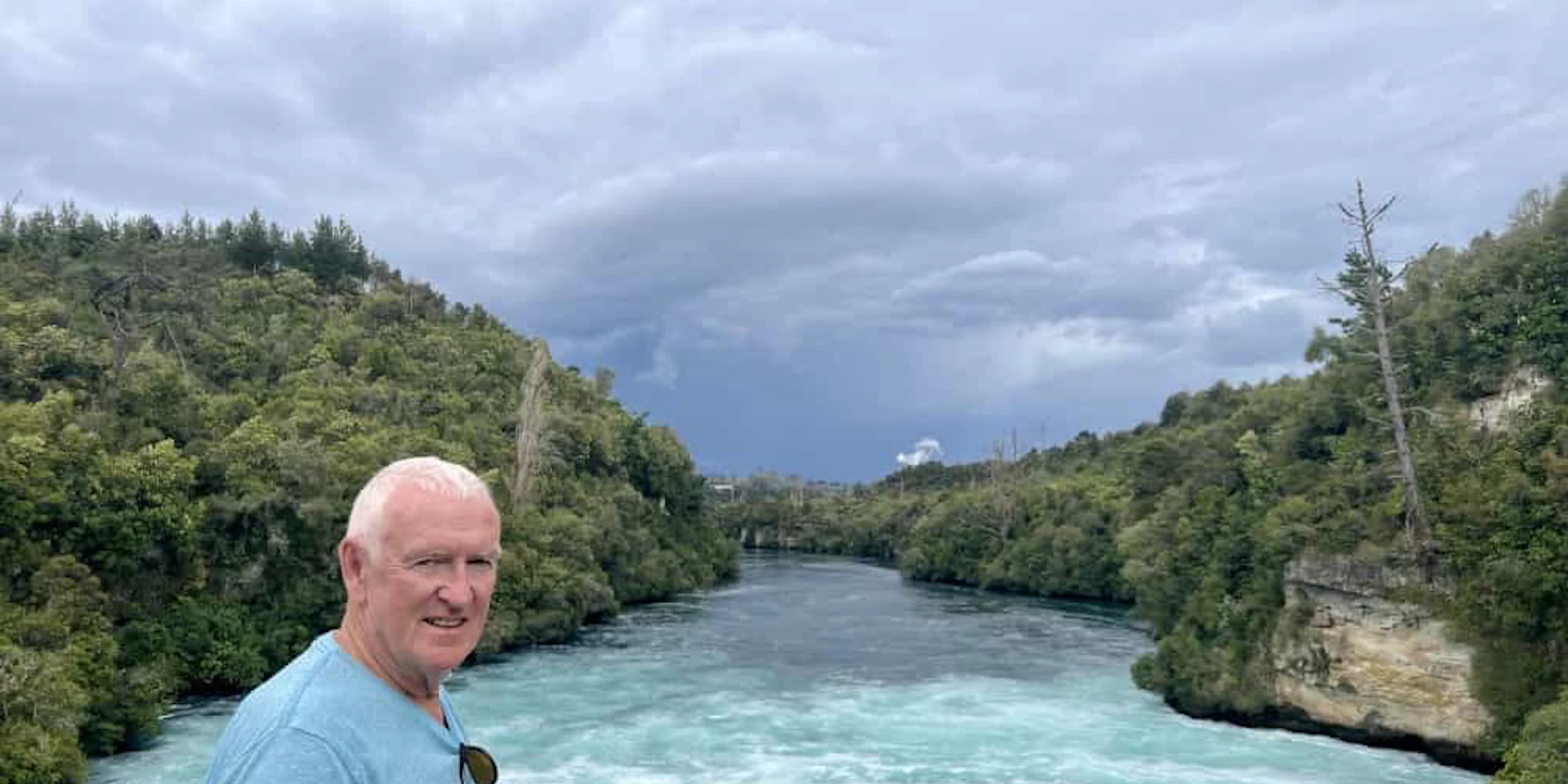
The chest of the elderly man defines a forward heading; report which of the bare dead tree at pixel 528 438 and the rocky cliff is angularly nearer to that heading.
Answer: the rocky cliff

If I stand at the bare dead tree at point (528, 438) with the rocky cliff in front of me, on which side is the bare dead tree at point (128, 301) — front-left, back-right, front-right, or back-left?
back-right

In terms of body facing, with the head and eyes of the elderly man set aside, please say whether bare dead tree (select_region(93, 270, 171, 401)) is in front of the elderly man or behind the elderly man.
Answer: behind

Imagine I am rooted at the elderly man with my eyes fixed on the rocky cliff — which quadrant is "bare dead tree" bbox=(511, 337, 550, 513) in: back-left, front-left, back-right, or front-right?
front-left

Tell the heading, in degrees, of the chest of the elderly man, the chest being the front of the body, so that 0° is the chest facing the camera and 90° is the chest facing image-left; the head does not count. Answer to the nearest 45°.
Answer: approximately 315°

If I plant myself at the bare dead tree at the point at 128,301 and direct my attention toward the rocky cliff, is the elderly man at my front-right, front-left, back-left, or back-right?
front-right

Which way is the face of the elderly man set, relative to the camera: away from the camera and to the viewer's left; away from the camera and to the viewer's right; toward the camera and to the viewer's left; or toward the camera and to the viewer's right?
toward the camera and to the viewer's right

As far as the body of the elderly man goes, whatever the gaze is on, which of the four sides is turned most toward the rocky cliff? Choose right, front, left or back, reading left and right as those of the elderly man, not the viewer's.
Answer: left
